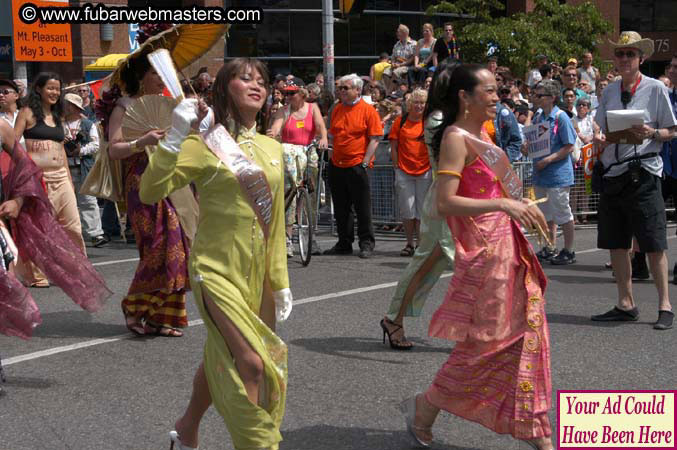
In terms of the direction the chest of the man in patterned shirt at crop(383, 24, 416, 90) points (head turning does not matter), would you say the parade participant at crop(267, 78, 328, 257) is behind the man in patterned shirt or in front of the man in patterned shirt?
in front

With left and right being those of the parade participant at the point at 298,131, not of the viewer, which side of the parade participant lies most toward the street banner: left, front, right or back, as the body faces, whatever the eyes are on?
back

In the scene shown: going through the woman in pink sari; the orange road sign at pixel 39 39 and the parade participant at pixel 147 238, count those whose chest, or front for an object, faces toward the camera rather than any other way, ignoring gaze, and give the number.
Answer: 1

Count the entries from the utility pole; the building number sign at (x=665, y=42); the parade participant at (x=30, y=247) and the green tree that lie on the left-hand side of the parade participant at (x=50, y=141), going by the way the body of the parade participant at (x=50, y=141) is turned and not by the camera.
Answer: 3

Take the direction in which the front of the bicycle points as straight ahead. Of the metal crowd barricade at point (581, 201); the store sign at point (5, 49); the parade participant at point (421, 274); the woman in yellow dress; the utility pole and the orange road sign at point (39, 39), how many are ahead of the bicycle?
2

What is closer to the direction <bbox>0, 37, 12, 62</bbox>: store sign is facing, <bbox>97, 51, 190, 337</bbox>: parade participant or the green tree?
the parade participant

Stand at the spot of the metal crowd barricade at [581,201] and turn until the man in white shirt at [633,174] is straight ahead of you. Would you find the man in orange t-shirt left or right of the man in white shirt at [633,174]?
right

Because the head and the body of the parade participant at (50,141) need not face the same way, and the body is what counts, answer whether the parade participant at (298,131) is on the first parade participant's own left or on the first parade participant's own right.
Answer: on the first parade participant's own left
